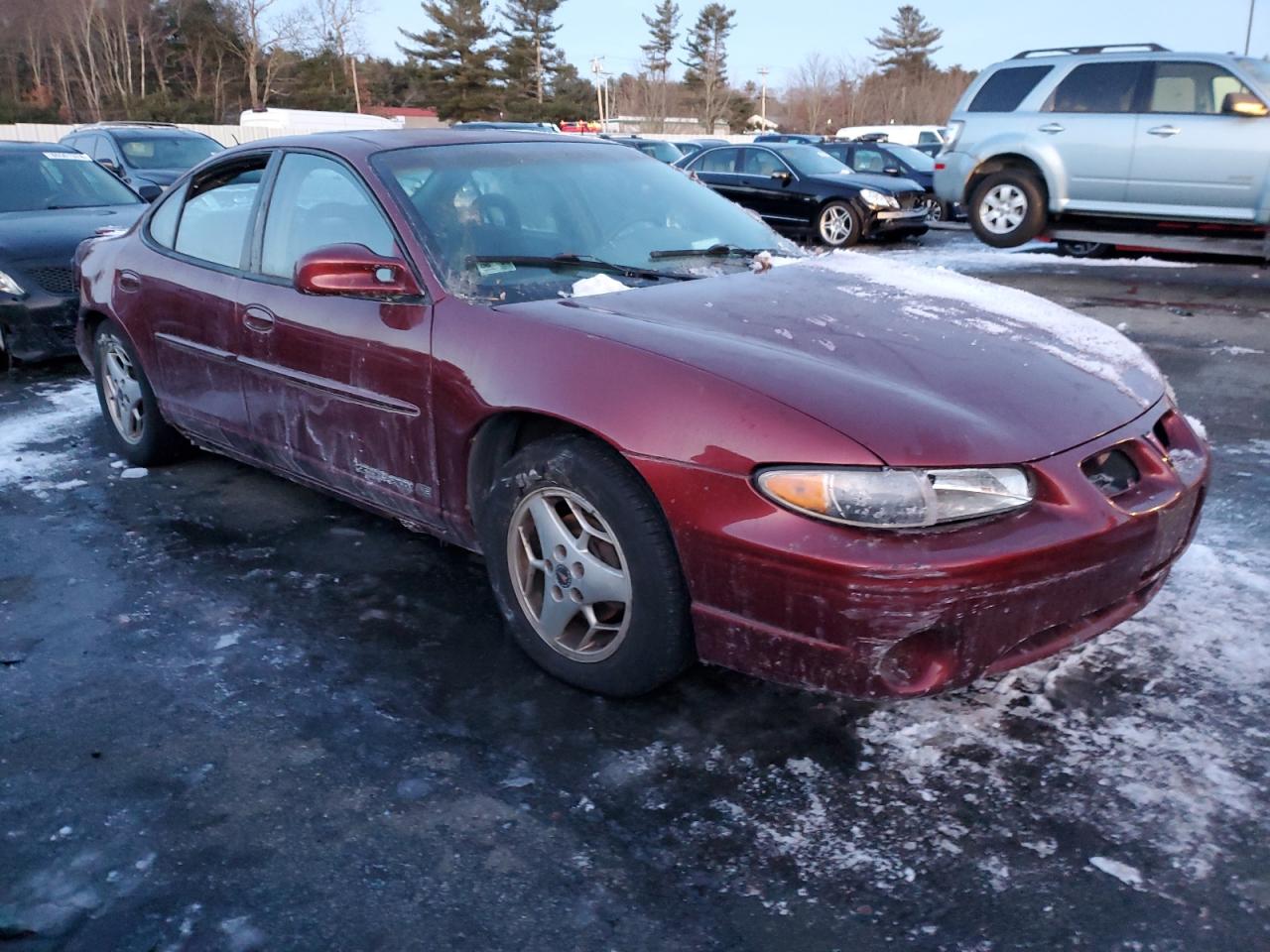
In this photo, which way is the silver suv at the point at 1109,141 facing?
to the viewer's right

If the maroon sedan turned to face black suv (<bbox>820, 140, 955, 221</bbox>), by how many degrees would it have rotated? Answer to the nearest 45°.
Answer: approximately 135° to its left

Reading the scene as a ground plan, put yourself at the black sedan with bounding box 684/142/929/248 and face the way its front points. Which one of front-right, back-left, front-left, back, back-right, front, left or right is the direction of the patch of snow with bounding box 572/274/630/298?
front-right

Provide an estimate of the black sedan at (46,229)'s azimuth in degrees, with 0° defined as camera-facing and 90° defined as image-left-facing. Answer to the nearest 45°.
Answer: approximately 315°

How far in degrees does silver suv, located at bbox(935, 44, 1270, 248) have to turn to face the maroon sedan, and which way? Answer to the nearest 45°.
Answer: approximately 90° to its right

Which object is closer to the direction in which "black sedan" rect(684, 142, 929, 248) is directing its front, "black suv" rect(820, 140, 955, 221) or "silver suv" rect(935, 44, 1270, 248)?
the silver suv

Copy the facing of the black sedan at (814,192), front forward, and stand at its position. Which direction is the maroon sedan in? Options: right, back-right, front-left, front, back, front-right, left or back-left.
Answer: front-right

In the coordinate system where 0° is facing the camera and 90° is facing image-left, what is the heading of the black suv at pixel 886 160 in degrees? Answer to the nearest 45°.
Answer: approximately 315°

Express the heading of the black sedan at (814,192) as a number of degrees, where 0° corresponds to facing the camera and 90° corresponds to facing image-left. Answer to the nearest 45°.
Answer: approximately 315°

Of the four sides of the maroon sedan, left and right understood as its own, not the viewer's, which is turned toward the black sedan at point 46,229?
back

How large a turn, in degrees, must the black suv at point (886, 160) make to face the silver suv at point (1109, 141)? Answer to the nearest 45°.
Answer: approximately 45° to its right

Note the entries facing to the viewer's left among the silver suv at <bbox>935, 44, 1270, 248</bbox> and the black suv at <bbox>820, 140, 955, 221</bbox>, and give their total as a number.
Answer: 0
